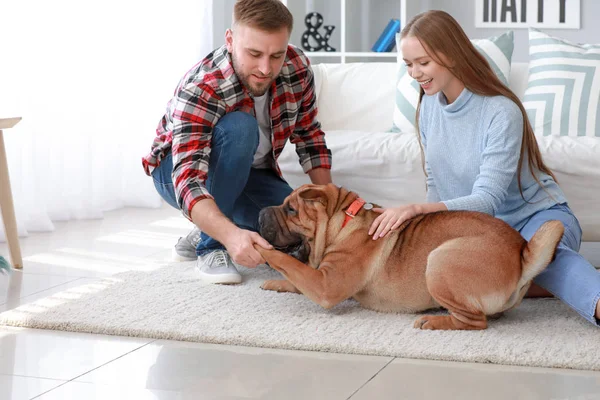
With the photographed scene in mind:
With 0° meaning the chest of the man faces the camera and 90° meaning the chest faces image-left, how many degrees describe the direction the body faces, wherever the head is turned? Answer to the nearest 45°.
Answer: approximately 315°

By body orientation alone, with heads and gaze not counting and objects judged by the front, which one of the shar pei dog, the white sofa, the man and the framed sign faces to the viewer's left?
the shar pei dog

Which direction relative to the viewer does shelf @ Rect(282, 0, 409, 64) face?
toward the camera

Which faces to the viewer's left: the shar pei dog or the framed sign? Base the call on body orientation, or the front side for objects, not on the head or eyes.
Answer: the shar pei dog

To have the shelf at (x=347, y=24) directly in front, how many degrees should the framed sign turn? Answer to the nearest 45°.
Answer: approximately 90° to its right

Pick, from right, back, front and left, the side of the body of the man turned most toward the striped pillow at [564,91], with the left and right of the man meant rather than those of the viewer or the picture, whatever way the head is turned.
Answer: left

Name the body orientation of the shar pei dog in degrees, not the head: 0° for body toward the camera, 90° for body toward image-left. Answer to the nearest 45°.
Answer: approximately 90°

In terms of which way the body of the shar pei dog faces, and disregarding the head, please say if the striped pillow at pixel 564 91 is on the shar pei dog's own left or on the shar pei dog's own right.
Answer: on the shar pei dog's own right

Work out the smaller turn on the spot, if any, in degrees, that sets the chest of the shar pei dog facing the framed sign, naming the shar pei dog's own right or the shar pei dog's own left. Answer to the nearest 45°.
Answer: approximately 90° to the shar pei dog's own right

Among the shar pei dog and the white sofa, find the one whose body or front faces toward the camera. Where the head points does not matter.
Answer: the white sofa

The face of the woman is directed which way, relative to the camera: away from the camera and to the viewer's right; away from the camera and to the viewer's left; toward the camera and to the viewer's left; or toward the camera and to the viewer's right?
toward the camera and to the viewer's left

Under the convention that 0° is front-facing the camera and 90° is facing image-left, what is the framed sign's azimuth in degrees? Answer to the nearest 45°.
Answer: approximately 0°

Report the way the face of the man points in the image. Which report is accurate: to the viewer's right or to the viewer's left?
to the viewer's right

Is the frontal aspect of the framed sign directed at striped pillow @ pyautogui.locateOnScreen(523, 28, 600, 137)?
yes

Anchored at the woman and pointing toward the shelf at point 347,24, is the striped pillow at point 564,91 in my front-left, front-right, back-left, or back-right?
front-right

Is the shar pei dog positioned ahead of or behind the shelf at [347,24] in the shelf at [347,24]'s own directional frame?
ahead

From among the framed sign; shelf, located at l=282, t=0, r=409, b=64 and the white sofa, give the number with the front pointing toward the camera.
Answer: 3

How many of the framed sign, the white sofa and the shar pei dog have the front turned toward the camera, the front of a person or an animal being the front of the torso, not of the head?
2
